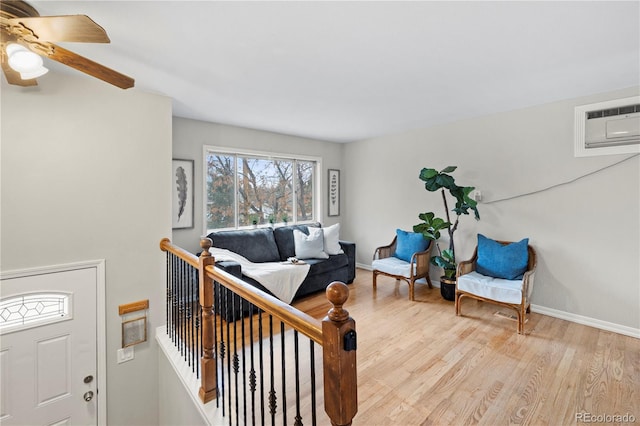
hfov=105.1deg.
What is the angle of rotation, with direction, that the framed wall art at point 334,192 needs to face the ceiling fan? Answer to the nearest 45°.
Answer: approximately 45° to its right

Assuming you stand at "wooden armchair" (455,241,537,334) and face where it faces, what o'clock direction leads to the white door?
The white door is roughly at 12 o'clock from the wooden armchair.

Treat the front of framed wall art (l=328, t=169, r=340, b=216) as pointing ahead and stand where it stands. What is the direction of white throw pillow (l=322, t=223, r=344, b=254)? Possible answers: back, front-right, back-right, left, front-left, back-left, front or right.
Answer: front-right

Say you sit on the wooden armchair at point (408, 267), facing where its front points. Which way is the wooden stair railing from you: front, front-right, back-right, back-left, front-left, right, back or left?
front-left

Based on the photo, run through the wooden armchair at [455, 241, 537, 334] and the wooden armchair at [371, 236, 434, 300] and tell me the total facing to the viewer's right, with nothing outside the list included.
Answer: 0

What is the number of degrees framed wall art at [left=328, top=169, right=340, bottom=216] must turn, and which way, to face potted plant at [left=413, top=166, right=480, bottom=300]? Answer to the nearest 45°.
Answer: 0° — it already faces it

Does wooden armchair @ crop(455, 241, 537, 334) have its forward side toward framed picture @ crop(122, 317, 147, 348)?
yes

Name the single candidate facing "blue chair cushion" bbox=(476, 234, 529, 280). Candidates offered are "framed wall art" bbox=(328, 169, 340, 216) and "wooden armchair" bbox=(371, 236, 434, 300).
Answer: the framed wall art

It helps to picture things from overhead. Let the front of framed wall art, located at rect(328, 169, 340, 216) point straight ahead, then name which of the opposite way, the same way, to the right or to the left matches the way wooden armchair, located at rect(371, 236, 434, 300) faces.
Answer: to the right

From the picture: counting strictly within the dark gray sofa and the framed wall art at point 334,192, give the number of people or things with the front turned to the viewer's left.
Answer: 0

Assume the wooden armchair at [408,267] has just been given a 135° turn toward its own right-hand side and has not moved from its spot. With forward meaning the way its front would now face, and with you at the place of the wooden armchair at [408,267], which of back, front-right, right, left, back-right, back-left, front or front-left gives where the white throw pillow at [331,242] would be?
left
